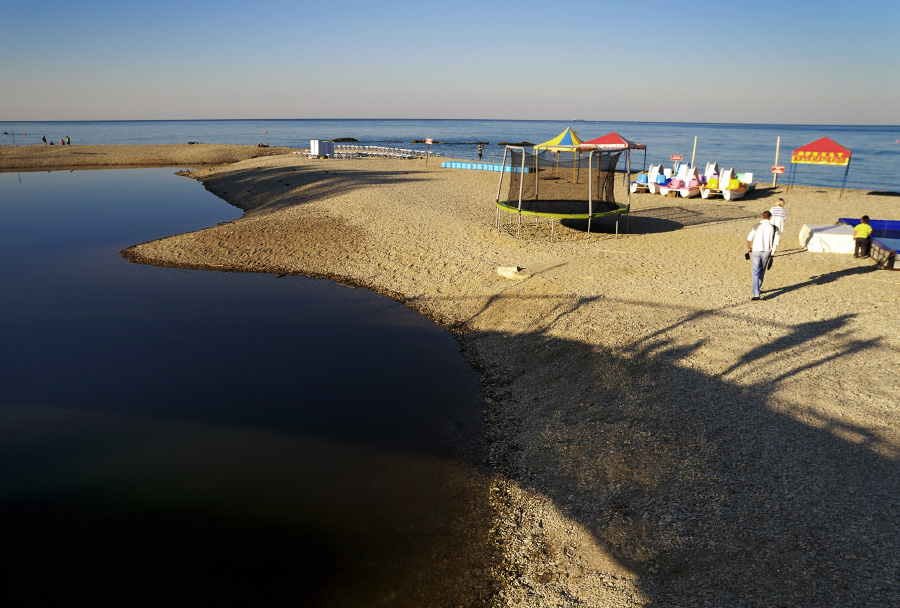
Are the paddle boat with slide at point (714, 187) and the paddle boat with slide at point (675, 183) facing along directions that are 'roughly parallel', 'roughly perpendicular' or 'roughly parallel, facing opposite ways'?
roughly parallel

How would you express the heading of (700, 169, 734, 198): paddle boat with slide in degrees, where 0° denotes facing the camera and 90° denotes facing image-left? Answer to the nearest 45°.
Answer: approximately 45°

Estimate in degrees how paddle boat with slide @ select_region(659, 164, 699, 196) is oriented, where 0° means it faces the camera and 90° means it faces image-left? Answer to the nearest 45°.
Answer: approximately 45°

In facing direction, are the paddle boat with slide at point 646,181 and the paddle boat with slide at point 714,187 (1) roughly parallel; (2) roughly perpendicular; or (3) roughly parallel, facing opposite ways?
roughly parallel

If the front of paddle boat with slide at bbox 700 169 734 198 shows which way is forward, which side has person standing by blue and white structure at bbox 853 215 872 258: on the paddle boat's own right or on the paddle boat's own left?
on the paddle boat's own left

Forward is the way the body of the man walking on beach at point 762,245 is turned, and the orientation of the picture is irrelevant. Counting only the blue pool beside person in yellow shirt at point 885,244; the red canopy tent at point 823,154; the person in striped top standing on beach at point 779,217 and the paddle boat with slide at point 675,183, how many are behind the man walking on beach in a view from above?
0

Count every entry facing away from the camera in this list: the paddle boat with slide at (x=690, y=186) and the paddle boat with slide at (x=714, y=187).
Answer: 0

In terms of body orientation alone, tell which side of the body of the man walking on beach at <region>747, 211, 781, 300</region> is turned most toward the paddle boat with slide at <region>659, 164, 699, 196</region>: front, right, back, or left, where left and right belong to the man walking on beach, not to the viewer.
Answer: front

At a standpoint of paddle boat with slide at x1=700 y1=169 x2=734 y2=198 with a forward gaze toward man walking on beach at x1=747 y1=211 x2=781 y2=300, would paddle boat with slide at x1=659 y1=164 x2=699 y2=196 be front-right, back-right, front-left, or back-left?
back-right

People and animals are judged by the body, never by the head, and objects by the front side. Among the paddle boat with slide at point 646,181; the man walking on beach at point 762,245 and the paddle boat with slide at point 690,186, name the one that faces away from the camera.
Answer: the man walking on beach

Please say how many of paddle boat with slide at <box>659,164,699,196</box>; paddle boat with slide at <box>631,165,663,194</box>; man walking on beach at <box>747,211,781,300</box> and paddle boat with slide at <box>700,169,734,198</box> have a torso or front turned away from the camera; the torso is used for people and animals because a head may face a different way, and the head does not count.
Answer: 1

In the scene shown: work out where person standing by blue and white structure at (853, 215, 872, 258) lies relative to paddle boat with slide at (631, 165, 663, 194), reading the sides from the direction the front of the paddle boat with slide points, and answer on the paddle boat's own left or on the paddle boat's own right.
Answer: on the paddle boat's own left

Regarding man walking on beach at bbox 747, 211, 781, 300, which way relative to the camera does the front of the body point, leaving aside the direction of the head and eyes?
away from the camera

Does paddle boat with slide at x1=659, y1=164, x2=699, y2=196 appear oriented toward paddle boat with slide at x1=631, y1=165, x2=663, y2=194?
no

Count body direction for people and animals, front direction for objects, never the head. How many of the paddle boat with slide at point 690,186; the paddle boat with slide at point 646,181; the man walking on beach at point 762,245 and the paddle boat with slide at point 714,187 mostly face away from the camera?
1

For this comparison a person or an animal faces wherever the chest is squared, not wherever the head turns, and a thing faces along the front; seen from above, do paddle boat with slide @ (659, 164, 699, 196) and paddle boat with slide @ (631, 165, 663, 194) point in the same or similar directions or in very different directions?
same or similar directions

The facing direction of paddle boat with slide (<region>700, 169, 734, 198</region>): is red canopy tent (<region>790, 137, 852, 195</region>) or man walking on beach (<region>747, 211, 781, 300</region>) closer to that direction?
the man walking on beach
